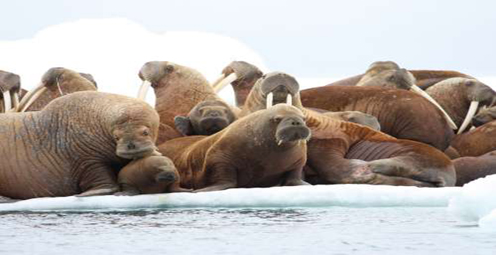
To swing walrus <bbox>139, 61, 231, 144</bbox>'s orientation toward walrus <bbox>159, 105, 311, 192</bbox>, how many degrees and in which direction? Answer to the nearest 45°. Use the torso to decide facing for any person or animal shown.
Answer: approximately 90° to its left

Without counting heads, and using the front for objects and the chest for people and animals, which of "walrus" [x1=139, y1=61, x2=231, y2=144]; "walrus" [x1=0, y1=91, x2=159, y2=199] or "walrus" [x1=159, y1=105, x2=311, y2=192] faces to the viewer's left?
"walrus" [x1=139, y1=61, x2=231, y2=144]

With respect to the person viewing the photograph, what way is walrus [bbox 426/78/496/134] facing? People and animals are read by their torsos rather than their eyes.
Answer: facing to the right of the viewer

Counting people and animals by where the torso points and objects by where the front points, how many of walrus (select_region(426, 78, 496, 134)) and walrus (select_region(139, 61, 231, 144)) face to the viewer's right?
1

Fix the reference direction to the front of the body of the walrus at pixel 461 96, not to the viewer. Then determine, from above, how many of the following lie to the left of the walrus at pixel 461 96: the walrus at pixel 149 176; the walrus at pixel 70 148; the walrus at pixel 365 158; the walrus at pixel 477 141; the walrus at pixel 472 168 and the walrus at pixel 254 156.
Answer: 0

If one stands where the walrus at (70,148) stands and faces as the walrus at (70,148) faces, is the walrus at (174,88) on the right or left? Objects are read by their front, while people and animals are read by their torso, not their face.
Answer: on its left

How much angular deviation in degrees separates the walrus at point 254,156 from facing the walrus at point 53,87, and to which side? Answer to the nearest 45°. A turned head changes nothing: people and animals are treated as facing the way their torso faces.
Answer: approximately 180°

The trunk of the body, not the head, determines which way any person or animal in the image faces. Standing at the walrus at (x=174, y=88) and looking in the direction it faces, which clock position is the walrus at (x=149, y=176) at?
the walrus at (x=149, y=176) is roughly at 9 o'clock from the walrus at (x=174, y=88).

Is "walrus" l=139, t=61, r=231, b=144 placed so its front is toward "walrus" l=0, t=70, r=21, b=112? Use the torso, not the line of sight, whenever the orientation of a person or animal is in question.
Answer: yes

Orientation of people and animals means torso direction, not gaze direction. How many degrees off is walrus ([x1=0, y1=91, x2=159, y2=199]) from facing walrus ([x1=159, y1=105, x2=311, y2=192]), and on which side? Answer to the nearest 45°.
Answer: approximately 45° to its left

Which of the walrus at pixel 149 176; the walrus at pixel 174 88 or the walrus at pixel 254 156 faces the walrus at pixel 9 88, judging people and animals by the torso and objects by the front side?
the walrus at pixel 174 88

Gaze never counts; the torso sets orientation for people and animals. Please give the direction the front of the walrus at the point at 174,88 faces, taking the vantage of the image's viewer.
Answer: facing to the left of the viewer

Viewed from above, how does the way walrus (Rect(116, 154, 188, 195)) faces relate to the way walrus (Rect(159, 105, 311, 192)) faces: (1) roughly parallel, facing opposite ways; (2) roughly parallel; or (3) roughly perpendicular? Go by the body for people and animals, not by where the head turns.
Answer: roughly parallel

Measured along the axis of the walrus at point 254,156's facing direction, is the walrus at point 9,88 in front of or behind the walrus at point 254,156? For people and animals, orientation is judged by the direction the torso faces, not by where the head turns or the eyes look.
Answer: behind

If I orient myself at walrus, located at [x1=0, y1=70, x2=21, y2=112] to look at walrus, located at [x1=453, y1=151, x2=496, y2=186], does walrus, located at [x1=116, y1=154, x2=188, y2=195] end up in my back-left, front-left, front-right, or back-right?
front-right

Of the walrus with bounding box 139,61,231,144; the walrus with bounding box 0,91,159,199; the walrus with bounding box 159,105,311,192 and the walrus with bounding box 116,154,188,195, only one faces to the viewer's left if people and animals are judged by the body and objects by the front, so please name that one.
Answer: the walrus with bounding box 139,61,231,144

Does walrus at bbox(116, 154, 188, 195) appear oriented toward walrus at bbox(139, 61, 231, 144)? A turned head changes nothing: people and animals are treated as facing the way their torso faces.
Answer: no
